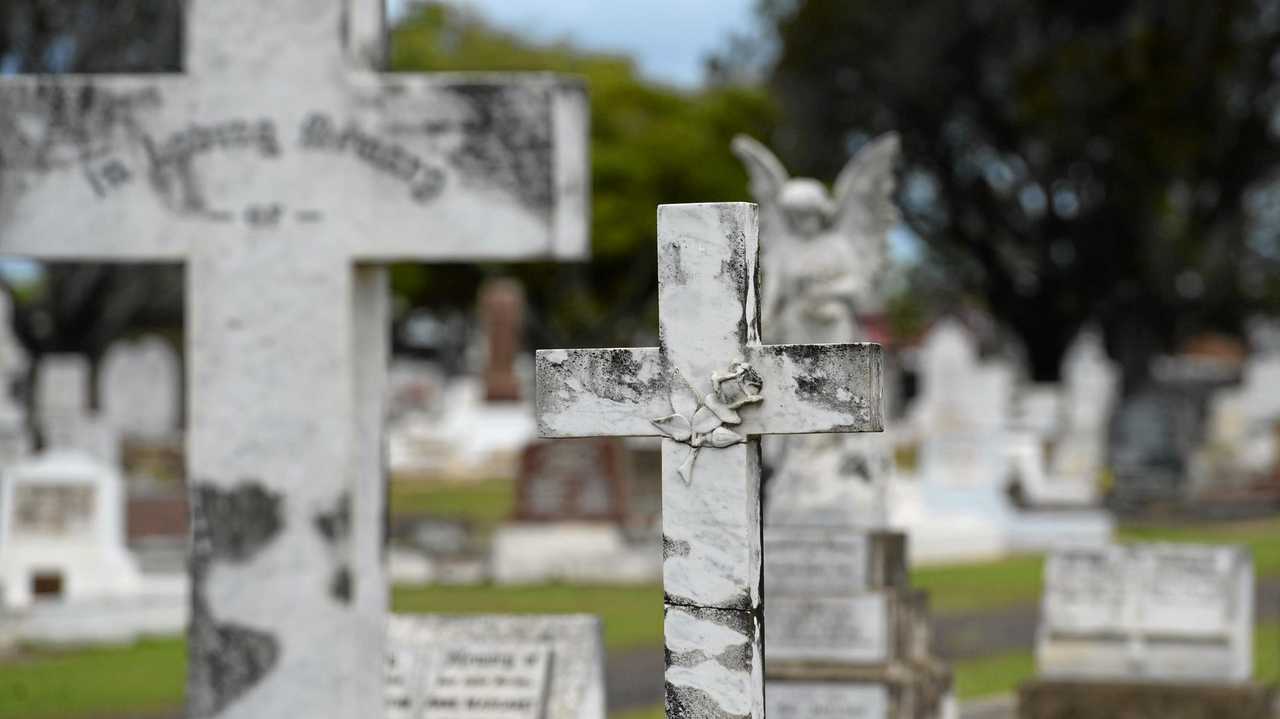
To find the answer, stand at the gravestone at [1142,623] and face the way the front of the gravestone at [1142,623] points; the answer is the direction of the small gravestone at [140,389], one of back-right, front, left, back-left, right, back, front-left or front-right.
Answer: back-right

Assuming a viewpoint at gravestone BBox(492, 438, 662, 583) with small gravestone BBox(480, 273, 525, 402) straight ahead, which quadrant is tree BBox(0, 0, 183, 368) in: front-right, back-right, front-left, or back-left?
front-left

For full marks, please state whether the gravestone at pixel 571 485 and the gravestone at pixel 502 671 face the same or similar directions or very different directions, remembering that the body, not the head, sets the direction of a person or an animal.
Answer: same or similar directions

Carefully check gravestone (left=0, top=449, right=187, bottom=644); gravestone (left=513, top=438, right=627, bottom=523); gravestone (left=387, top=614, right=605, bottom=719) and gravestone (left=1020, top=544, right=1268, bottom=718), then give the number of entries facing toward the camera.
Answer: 4

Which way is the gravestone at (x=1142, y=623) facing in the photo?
toward the camera

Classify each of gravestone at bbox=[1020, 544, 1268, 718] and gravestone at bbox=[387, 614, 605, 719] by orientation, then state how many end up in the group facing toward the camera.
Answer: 2

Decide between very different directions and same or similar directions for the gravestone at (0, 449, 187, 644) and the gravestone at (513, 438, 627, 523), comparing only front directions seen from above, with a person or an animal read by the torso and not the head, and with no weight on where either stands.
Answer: same or similar directions

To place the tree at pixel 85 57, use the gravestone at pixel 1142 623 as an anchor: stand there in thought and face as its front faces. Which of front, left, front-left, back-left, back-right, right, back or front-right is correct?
back-right

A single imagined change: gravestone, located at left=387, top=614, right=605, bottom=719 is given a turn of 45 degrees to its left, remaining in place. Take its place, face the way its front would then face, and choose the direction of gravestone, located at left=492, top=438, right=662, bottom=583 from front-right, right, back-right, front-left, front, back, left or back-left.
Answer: back-left

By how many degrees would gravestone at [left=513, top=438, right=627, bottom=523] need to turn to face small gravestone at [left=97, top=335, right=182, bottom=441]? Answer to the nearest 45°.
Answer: approximately 135° to its right

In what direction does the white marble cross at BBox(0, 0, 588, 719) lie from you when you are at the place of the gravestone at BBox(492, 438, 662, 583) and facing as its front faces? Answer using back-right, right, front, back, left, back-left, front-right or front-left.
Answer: front

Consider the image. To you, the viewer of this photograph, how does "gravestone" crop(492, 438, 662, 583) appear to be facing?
facing the viewer

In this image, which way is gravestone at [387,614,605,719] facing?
toward the camera

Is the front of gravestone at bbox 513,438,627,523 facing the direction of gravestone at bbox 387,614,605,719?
yes
